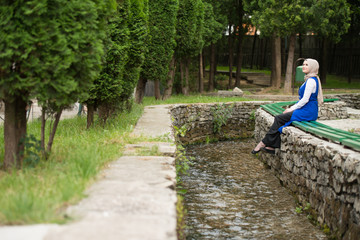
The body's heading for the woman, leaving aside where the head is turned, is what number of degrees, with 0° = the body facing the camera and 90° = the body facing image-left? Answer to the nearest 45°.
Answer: approximately 90°

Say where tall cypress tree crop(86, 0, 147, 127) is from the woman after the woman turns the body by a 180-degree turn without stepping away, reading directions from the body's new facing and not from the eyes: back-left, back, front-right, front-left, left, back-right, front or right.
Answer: back

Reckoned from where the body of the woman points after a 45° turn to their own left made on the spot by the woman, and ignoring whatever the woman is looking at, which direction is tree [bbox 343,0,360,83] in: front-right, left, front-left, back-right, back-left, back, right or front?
back-right

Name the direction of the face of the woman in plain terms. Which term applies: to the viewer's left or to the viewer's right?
to the viewer's left

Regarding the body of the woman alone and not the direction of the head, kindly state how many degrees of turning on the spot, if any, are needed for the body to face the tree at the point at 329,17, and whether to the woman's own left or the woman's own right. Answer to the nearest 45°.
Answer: approximately 90° to the woman's own right

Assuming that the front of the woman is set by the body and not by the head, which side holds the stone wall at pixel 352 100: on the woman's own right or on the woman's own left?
on the woman's own right

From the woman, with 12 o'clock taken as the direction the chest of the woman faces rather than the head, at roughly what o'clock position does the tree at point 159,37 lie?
The tree is roughly at 2 o'clock from the woman.
